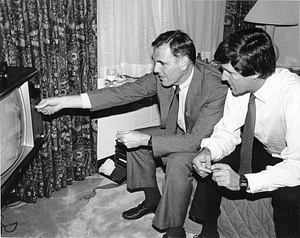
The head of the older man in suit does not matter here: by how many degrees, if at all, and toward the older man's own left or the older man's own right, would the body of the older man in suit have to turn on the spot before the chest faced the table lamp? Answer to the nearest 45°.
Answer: approximately 180°

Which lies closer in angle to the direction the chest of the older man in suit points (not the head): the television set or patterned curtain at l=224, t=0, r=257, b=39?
the television set

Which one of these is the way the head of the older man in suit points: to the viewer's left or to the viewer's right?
to the viewer's left

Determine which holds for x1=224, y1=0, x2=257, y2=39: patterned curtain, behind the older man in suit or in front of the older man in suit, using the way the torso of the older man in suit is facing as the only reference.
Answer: behind

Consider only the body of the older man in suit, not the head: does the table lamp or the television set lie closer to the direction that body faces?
the television set

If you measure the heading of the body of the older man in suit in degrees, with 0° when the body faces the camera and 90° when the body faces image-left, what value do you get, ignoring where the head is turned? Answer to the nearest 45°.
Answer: approximately 45°

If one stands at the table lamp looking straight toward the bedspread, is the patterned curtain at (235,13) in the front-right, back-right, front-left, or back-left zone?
back-right

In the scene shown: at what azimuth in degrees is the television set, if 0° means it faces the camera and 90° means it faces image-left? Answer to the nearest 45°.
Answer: approximately 315°
